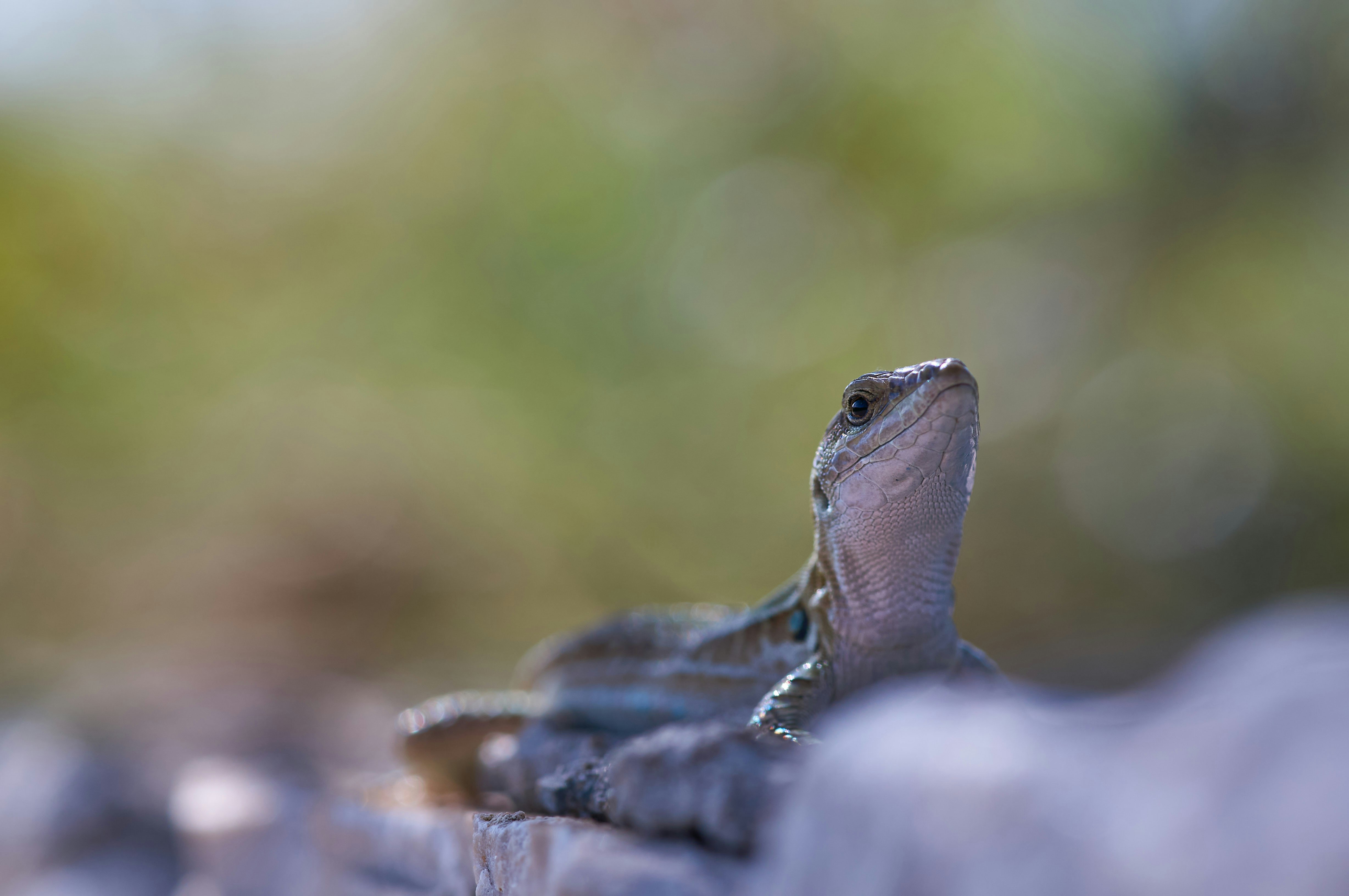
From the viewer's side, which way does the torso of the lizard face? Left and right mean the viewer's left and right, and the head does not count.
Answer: facing the viewer and to the right of the viewer

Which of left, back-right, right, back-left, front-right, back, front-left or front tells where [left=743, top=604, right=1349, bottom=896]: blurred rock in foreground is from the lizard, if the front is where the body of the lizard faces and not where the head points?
front-right

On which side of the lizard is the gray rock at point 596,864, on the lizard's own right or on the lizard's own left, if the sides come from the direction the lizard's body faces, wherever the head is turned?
on the lizard's own right
